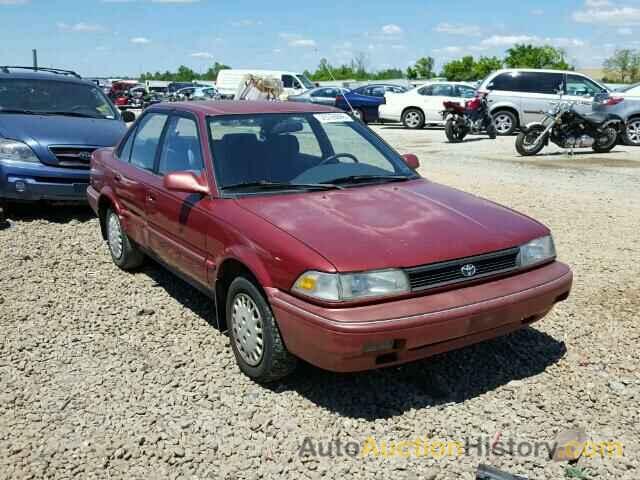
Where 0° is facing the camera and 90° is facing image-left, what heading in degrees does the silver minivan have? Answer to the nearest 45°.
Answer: approximately 270°

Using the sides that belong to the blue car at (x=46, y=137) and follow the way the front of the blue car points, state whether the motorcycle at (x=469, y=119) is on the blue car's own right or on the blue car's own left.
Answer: on the blue car's own left

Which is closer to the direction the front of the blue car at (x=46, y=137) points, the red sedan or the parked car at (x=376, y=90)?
the red sedan

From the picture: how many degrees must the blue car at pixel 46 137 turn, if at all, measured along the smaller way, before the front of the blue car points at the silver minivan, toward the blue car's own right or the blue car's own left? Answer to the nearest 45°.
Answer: approximately 90° to the blue car's own left

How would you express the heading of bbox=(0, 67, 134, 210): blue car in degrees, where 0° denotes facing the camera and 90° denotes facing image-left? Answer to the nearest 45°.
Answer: approximately 315°

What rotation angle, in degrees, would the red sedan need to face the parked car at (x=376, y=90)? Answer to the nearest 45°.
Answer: approximately 135° to its left
